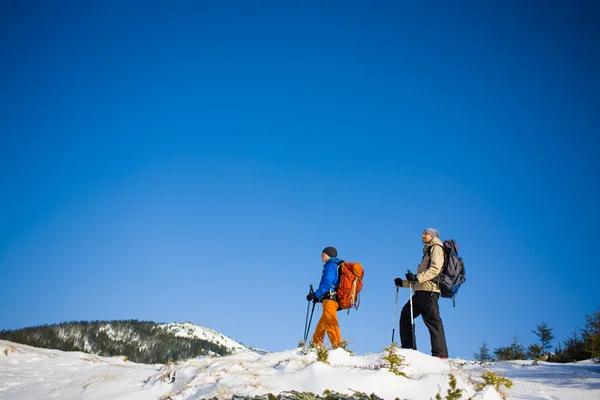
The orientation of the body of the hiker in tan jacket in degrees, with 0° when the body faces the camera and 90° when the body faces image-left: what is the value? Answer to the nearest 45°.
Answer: approximately 90°

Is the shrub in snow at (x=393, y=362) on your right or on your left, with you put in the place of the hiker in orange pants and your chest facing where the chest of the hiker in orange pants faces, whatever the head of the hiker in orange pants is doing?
on your left

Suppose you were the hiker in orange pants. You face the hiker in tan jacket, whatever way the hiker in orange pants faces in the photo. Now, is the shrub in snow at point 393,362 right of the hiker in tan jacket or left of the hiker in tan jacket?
right

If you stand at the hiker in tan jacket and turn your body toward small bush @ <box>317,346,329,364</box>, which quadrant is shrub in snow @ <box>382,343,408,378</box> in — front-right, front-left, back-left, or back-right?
front-left

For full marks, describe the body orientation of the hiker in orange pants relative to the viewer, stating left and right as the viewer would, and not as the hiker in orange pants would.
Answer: facing to the left of the viewer

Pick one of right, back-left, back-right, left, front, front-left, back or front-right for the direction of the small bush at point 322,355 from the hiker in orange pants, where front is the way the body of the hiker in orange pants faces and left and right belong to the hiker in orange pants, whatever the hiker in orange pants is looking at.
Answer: left

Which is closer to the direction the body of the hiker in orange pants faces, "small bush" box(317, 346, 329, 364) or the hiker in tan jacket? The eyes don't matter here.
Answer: the small bush

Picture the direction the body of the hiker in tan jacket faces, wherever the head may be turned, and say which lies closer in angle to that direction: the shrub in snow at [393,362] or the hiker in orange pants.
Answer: the hiker in orange pants

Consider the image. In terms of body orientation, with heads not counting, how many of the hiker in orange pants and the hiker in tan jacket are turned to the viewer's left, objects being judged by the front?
2

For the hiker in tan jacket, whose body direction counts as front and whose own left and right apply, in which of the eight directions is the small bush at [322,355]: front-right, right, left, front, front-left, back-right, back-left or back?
front-left

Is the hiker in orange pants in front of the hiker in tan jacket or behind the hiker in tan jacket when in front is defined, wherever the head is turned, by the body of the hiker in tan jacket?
in front

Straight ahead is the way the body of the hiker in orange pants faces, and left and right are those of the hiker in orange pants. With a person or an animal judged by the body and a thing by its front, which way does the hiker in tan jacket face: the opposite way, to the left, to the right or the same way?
the same way
